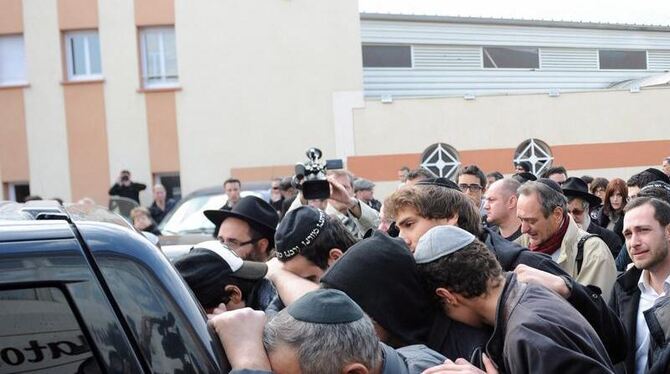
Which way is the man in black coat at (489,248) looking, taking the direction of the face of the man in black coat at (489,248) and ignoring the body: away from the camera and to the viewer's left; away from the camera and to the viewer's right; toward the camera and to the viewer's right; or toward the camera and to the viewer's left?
toward the camera and to the viewer's left

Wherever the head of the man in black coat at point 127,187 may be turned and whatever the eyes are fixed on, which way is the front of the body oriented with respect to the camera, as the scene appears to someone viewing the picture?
toward the camera

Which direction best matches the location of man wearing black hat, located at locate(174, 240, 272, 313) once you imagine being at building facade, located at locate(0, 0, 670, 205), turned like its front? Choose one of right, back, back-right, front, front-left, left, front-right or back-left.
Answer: front

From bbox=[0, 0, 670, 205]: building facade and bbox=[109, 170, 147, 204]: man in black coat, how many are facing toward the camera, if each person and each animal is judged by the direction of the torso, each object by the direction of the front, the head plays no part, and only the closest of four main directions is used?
2

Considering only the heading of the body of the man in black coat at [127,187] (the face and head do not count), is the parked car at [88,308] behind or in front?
in front

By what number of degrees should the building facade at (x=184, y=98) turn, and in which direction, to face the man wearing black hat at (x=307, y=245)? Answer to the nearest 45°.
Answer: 0° — it already faces them

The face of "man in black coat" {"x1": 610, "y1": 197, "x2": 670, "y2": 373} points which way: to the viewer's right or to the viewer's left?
to the viewer's left

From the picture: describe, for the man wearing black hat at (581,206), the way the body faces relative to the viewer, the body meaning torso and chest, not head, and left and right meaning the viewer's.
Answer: facing the viewer and to the left of the viewer

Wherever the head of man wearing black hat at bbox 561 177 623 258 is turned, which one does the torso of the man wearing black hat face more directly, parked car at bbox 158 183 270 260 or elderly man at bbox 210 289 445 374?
the elderly man

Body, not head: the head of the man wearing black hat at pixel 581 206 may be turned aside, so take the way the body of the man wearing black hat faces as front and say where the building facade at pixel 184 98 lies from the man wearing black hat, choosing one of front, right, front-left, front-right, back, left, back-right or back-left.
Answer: right

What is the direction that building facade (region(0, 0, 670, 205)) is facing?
toward the camera

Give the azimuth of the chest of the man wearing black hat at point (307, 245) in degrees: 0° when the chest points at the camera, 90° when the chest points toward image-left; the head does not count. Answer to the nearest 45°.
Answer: approximately 45°

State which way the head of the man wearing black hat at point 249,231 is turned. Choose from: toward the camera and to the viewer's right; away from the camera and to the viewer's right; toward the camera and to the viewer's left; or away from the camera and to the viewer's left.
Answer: toward the camera and to the viewer's left

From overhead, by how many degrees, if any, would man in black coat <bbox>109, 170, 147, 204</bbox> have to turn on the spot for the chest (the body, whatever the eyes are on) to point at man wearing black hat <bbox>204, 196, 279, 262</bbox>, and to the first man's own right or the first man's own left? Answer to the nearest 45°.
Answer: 0° — they already face them
